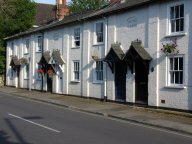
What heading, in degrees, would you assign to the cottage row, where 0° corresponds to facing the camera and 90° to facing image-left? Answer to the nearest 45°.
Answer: approximately 45°
